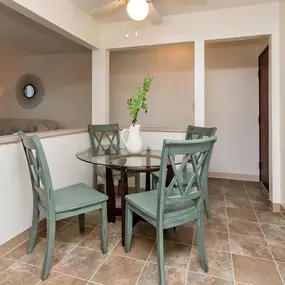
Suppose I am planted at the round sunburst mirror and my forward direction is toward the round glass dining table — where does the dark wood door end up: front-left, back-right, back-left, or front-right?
front-left

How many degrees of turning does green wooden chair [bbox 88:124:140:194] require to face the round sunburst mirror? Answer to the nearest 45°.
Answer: approximately 180°

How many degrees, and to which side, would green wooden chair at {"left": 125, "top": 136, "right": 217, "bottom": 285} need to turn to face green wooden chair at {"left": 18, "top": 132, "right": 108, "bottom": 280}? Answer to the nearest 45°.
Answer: approximately 45° to its left

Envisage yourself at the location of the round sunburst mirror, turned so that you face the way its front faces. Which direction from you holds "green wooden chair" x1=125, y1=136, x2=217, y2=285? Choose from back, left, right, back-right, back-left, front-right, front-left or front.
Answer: front-left

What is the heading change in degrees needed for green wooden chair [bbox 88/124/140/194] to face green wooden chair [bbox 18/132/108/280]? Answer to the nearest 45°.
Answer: approximately 45° to its right

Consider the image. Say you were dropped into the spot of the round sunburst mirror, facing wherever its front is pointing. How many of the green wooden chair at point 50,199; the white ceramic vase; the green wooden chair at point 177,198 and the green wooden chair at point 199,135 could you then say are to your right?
0

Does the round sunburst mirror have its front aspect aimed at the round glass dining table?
no

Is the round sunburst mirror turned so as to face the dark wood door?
no

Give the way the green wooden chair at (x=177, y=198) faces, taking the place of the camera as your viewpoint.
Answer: facing away from the viewer and to the left of the viewer

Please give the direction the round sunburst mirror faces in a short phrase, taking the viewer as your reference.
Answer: facing the viewer and to the left of the viewer

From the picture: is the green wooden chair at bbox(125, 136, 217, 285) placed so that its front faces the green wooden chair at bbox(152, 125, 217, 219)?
no

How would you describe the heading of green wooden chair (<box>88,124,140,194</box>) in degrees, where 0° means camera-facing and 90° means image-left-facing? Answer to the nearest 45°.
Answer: approximately 315°

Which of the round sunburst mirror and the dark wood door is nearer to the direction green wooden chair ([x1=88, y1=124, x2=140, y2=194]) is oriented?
the dark wood door

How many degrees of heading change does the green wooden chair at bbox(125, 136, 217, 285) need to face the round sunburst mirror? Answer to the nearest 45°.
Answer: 0° — it already faces it

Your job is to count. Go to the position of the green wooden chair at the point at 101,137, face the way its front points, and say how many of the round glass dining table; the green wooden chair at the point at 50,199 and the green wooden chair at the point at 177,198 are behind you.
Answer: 0

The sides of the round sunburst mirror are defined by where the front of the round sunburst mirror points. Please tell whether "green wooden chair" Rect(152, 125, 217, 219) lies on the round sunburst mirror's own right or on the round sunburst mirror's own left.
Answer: on the round sunburst mirror's own left

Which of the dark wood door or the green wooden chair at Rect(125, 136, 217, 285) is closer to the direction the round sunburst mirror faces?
the green wooden chair

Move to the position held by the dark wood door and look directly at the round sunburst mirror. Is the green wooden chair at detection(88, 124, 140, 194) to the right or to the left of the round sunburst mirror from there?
left
